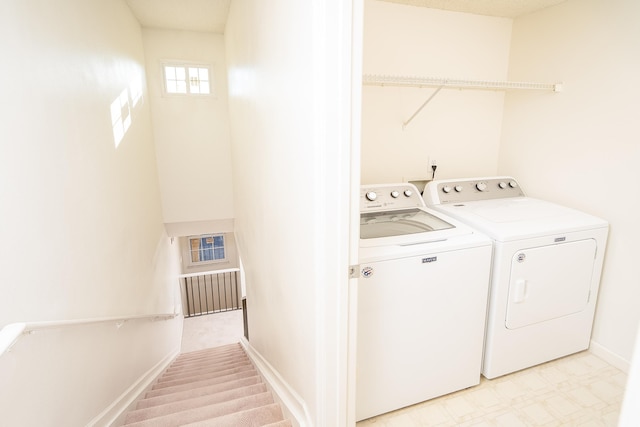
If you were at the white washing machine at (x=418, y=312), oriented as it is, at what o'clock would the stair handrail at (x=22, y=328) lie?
The stair handrail is roughly at 3 o'clock from the white washing machine.

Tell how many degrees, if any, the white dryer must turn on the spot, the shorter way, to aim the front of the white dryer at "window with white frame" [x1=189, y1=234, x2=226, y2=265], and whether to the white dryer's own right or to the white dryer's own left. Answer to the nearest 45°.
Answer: approximately 180°

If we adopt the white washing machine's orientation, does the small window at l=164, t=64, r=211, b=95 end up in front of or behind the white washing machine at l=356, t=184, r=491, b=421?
behind

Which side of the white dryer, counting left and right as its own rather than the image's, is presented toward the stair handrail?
right

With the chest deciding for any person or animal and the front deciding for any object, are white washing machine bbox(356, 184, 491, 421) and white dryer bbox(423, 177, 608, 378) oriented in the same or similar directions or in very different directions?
same or similar directions

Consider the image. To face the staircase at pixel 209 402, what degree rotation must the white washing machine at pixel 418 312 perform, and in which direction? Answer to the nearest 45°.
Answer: approximately 135° to its right

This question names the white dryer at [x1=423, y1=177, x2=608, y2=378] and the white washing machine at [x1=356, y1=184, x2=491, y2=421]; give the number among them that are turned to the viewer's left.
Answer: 0

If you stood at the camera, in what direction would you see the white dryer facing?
facing the viewer and to the right of the viewer

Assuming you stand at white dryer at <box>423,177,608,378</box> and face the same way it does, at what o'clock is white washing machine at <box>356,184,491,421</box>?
The white washing machine is roughly at 3 o'clock from the white dryer.

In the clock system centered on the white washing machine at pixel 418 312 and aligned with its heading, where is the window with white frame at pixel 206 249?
The window with white frame is roughly at 6 o'clock from the white washing machine.
